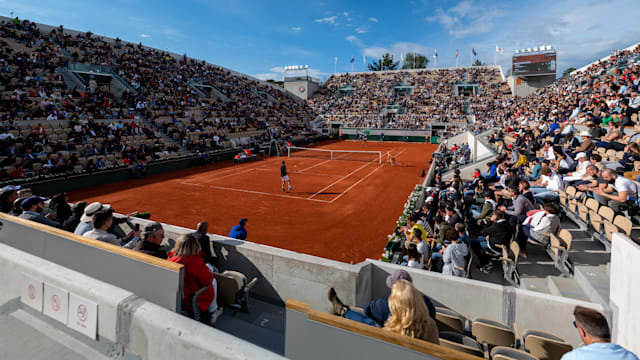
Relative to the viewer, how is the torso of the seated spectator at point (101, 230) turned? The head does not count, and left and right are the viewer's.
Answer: facing away from the viewer and to the right of the viewer

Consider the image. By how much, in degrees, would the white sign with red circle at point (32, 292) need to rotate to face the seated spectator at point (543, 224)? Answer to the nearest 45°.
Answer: approximately 135° to its left

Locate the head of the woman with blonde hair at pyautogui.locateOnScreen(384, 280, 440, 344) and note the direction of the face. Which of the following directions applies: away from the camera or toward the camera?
away from the camera

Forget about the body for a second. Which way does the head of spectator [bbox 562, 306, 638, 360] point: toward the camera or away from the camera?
away from the camera

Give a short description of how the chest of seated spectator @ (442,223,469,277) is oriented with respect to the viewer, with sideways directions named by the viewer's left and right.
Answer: facing away from the viewer and to the left of the viewer

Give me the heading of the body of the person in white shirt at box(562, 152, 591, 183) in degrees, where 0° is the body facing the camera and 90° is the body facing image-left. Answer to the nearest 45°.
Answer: approximately 90°

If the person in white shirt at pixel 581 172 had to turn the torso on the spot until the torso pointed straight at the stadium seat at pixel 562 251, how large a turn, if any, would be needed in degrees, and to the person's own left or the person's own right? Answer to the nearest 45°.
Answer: approximately 90° to the person's own left
